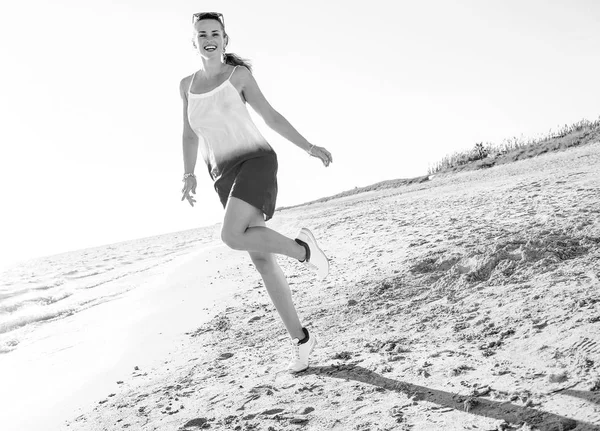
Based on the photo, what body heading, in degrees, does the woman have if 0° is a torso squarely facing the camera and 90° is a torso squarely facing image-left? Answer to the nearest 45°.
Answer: approximately 45°
